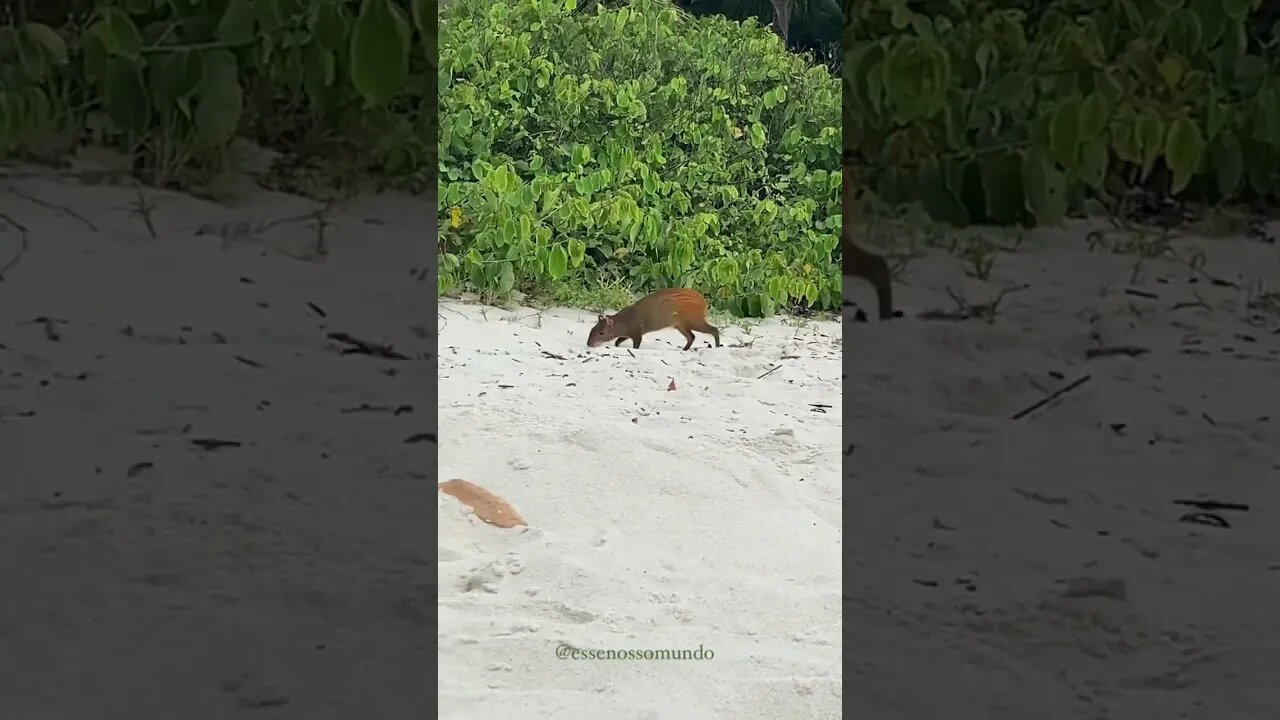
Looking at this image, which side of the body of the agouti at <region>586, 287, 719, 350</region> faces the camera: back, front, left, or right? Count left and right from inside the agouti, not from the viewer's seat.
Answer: left
